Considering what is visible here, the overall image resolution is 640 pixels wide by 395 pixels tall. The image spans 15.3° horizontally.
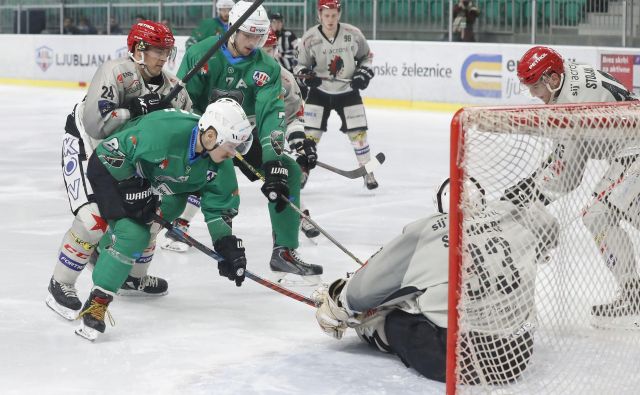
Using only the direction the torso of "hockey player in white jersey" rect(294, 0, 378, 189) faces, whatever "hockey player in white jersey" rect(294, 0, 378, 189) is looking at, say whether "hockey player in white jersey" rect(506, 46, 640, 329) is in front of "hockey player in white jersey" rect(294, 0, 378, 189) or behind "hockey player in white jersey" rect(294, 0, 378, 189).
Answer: in front

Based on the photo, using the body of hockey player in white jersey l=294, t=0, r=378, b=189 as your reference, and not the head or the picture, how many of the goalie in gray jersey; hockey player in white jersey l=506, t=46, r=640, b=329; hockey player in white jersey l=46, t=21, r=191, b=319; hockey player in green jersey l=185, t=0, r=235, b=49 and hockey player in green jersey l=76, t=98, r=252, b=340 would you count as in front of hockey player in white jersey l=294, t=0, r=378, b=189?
4

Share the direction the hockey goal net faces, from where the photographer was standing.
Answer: facing away from the viewer and to the left of the viewer

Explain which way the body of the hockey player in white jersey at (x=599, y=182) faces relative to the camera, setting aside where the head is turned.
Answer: to the viewer's left

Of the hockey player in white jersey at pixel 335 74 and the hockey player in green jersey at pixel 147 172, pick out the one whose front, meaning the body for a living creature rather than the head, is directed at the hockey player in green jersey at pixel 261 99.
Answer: the hockey player in white jersey

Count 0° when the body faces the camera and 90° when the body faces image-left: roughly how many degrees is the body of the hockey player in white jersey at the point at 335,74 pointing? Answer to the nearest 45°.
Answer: approximately 0°

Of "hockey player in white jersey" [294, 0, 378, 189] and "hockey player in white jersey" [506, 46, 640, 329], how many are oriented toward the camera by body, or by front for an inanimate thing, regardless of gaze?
1

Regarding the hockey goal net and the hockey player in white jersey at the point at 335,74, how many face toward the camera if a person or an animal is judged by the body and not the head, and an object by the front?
1

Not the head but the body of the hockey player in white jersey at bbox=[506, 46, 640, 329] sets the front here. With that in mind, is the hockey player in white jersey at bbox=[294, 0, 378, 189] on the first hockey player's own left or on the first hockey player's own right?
on the first hockey player's own right

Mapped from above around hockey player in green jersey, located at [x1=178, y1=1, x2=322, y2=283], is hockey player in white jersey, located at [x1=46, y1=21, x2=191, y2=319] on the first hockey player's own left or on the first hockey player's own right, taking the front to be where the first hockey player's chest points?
on the first hockey player's own right

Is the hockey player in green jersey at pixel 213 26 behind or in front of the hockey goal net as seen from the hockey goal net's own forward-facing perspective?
in front

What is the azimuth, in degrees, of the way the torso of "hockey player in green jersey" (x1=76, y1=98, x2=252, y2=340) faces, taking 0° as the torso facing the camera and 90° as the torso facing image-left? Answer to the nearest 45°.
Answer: approximately 315°

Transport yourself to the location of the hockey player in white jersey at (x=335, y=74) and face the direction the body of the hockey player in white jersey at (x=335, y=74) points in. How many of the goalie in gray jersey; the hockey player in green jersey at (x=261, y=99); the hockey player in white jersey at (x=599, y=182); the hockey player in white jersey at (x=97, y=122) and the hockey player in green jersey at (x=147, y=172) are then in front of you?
5
